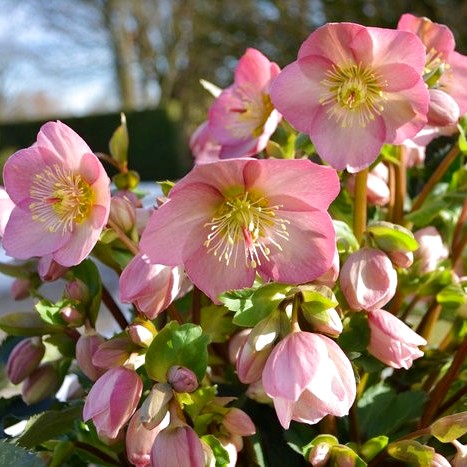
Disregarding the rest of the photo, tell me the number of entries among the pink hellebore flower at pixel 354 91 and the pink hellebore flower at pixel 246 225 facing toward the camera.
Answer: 2

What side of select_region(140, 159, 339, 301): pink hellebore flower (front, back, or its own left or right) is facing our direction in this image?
front

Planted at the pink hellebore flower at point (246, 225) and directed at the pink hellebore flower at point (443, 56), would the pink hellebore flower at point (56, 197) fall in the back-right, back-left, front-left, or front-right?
back-left

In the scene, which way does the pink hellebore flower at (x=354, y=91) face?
toward the camera
